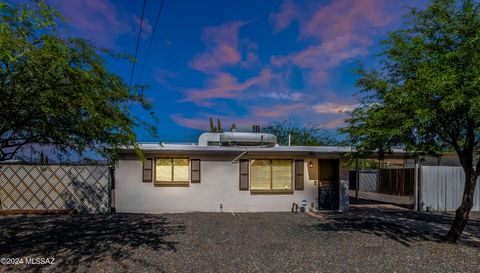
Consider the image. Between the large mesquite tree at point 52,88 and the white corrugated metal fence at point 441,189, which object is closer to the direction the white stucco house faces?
the large mesquite tree

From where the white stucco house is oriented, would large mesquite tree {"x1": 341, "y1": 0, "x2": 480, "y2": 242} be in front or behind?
in front

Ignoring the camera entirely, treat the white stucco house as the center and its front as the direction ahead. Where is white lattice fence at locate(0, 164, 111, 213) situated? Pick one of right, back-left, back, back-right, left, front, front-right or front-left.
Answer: right

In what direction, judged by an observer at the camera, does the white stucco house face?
facing the viewer

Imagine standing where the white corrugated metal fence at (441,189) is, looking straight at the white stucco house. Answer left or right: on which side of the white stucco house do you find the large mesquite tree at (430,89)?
left

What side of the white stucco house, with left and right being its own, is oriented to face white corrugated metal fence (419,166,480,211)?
left

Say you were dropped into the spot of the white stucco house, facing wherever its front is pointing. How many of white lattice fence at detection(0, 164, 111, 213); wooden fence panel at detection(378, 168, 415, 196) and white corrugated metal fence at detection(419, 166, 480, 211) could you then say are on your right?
1

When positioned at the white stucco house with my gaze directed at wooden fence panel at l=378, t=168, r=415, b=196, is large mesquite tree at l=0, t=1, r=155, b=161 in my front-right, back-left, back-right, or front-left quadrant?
back-right
